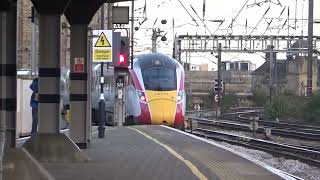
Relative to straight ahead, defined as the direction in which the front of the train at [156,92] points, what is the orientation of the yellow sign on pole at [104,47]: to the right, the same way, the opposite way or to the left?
the same way

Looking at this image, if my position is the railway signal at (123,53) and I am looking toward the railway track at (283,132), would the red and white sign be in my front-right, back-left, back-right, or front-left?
back-right

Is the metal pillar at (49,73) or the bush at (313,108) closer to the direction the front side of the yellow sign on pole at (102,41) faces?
the metal pillar

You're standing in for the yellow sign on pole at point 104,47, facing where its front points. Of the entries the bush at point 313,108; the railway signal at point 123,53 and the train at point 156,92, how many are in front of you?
0

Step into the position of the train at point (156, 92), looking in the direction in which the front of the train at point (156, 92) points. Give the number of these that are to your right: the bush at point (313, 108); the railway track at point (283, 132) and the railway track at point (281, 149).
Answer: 0

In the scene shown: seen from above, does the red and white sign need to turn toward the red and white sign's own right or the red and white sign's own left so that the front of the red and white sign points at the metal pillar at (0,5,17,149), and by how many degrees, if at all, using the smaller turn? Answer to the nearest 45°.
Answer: approximately 45° to the red and white sign's own right

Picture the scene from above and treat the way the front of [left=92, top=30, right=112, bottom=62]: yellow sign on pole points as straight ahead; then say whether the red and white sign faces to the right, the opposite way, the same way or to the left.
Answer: the same way

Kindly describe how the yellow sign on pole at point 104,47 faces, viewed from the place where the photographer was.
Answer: facing the viewer

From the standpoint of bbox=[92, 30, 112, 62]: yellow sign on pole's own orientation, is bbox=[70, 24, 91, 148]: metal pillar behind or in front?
in front

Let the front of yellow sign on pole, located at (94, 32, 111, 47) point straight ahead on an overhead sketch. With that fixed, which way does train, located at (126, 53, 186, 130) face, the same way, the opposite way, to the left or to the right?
the same way

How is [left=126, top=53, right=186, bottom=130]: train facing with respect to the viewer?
toward the camera

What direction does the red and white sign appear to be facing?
toward the camera
